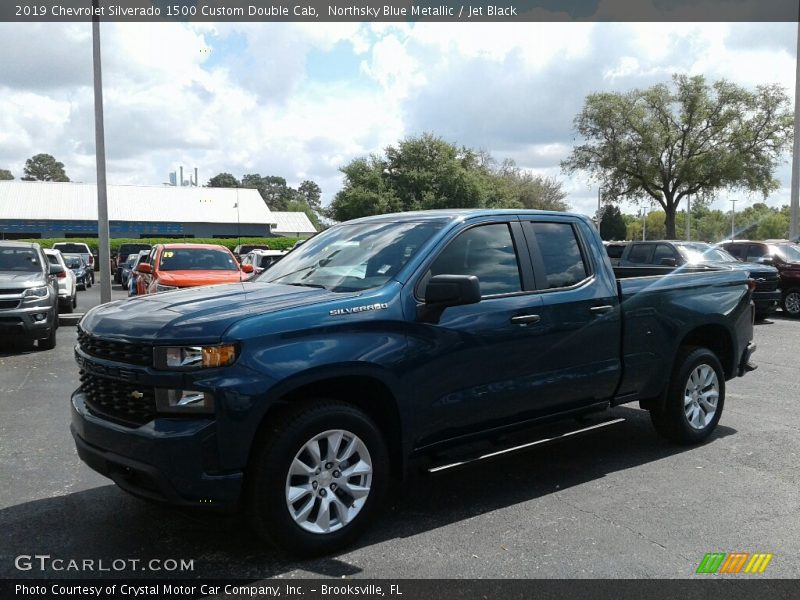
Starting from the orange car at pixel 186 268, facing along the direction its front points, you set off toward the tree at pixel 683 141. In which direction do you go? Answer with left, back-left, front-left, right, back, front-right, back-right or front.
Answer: back-left

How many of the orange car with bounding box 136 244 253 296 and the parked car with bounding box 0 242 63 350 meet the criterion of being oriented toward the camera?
2

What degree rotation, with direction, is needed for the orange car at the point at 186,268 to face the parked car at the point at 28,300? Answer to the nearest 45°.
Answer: approximately 45° to its right

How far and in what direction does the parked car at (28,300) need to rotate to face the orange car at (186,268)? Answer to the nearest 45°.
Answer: approximately 135° to its left

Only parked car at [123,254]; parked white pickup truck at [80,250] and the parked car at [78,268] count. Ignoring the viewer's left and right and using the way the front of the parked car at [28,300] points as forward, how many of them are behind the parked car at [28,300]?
3

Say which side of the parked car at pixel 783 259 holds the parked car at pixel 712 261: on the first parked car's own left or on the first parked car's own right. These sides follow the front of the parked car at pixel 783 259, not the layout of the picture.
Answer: on the first parked car's own right

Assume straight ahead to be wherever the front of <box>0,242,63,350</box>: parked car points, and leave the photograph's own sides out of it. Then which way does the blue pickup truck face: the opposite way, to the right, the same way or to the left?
to the right

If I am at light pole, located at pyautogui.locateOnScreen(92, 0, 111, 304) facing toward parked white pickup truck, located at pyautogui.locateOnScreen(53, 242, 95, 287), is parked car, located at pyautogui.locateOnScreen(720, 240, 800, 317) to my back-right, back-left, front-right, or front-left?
back-right

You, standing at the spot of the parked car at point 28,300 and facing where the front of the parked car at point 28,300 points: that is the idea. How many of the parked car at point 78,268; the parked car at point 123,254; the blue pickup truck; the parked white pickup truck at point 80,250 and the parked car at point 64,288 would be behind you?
4

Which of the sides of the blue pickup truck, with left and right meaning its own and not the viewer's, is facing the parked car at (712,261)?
back
